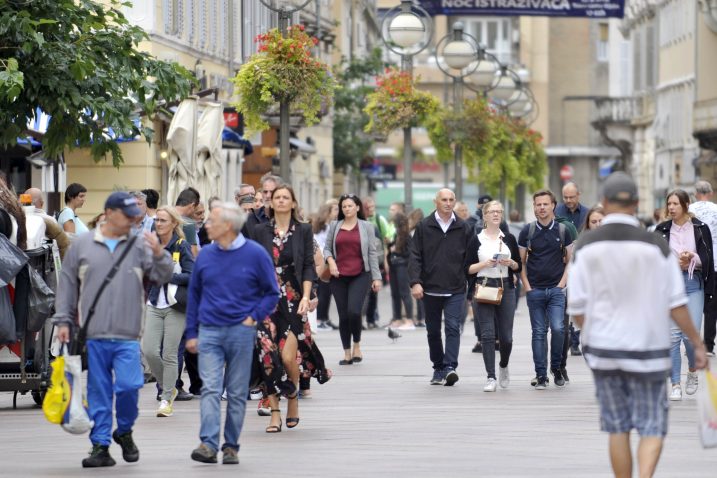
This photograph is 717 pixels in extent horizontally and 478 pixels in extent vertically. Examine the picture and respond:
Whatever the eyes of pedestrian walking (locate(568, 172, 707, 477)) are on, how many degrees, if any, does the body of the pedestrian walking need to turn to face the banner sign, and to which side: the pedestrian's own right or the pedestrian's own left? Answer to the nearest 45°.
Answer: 0° — they already face it

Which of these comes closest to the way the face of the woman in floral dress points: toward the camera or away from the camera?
toward the camera

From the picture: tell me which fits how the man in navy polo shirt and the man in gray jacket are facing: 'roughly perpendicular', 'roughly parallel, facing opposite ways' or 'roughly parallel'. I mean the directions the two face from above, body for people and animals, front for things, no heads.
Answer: roughly parallel

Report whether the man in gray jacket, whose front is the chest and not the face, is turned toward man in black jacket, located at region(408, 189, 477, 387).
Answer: no

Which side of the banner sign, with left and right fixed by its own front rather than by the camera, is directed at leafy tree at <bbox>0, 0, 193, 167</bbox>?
front

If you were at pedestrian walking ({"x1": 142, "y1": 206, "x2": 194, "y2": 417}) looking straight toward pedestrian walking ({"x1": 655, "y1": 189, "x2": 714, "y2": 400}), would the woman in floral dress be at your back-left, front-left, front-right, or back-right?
front-right

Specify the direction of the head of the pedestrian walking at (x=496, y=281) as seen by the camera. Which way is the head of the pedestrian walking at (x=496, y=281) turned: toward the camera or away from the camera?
toward the camera

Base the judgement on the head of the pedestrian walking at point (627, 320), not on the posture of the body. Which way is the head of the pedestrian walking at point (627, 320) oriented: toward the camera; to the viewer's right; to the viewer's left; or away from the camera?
away from the camera

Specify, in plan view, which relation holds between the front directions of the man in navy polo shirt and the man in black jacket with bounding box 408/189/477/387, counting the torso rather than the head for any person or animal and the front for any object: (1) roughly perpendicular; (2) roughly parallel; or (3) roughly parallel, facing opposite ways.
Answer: roughly parallel

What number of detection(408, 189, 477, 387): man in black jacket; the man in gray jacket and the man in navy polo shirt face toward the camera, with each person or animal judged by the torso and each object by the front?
3

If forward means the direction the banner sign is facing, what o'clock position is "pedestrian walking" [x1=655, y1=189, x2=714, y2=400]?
The pedestrian walking is roughly at 12 o'clock from the banner sign.

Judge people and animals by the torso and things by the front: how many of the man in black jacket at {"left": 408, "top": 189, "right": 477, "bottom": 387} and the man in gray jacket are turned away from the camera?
0

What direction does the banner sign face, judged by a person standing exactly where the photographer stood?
facing the viewer

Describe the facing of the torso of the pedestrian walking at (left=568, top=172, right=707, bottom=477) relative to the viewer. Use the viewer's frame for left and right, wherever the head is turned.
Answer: facing away from the viewer

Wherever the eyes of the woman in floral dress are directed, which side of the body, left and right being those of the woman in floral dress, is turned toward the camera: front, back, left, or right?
front

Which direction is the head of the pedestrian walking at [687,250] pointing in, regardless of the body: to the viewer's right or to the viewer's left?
to the viewer's left

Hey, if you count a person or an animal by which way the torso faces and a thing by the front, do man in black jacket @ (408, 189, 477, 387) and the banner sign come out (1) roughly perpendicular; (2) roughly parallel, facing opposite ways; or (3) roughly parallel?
roughly parallel

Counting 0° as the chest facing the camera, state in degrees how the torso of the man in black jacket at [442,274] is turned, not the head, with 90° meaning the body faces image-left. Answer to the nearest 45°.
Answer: approximately 0°

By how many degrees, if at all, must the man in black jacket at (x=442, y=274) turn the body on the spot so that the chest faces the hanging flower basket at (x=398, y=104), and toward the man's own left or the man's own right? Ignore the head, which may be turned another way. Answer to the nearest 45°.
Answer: approximately 180°
